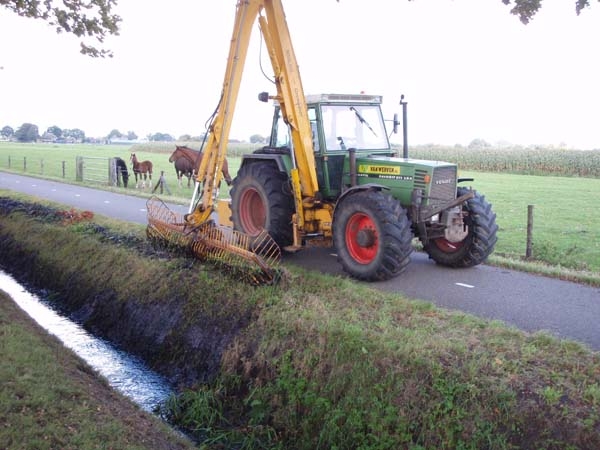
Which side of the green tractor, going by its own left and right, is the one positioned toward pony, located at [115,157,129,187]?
back

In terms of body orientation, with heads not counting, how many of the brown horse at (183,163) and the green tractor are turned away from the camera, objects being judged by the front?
0

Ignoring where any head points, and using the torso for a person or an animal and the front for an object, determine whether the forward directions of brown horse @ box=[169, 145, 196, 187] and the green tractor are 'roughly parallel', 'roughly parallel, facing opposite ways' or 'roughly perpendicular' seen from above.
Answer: roughly perpendicular

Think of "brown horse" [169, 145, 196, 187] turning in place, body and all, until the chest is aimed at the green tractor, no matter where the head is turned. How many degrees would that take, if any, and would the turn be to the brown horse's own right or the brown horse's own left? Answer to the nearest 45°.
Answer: approximately 45° to the brown horse's own left

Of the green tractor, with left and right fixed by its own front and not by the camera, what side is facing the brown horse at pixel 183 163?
back

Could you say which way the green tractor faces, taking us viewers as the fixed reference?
facing the viewer and to the right of the viewer

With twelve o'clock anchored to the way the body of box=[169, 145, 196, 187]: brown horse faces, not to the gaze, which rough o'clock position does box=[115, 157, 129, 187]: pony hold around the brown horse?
The pony is roughly at 2 o'clock from the brown horse.
